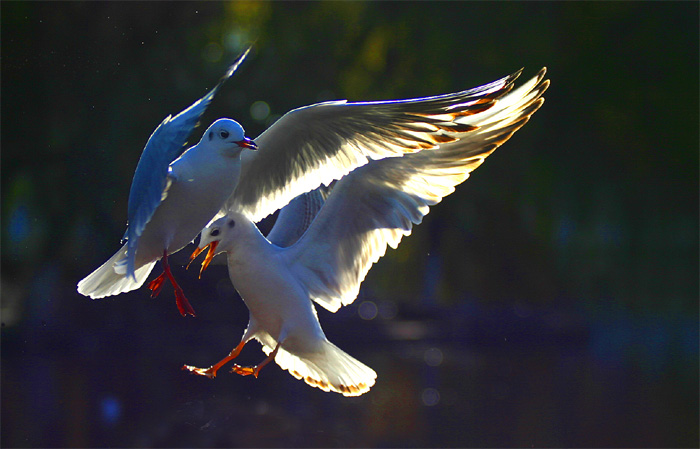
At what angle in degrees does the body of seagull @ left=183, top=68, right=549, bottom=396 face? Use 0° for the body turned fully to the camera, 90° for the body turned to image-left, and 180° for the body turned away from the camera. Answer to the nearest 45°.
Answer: approximately 90°
